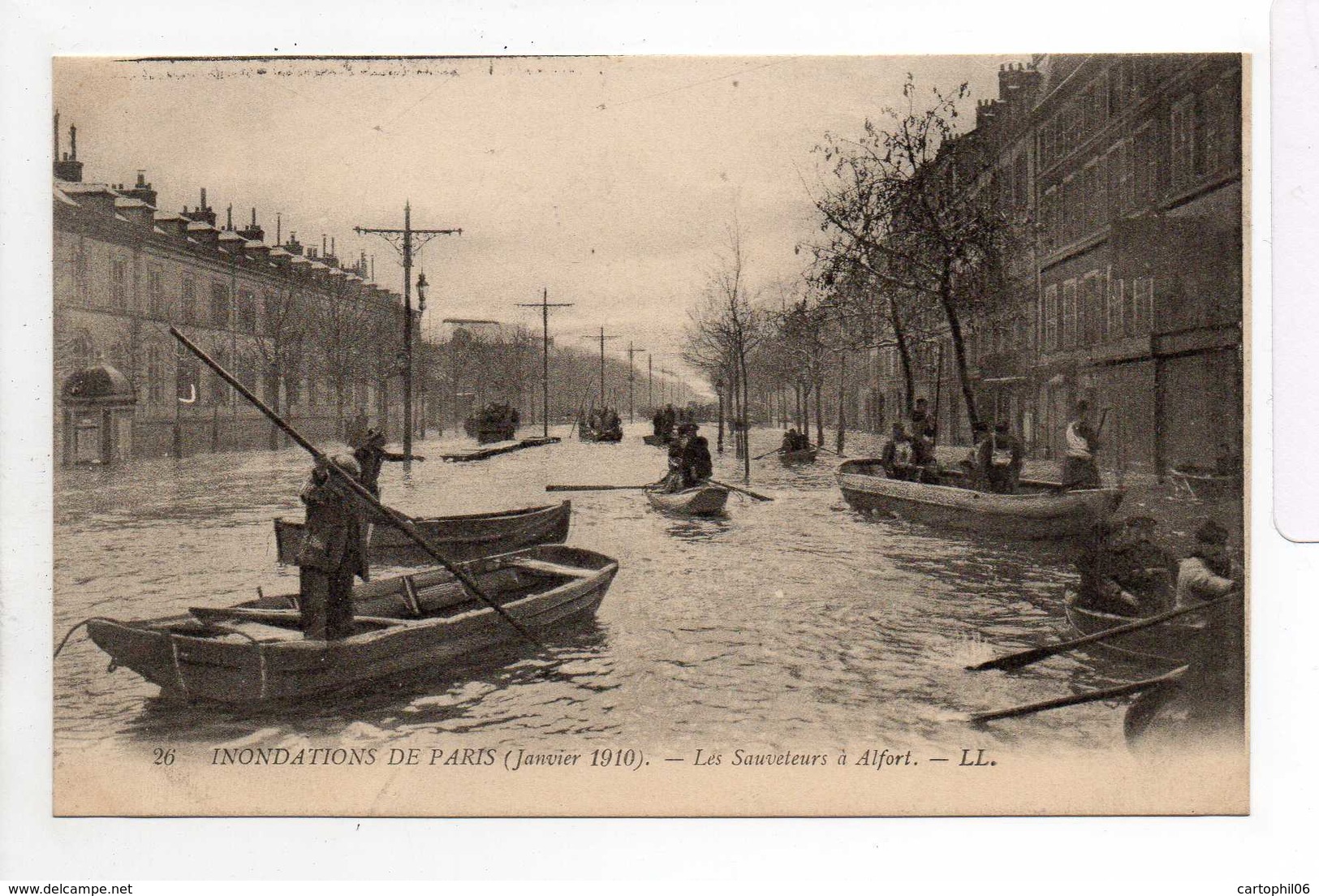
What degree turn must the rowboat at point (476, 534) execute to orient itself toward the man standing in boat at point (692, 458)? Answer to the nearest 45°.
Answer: approximately 45° to its left

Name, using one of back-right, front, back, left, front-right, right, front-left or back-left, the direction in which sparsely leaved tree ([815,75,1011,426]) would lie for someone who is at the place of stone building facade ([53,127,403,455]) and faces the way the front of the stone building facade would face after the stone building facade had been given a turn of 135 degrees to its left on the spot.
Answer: right

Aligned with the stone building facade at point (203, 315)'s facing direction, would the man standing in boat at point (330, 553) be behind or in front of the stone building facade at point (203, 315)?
in front

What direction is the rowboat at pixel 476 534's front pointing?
to the viewer's right

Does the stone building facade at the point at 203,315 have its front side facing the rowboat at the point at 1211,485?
yes
